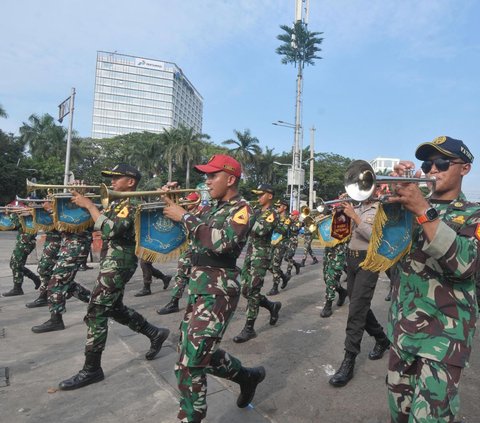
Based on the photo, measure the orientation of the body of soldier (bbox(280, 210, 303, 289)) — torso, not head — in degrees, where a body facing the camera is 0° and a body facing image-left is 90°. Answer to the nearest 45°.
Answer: approximately 45°

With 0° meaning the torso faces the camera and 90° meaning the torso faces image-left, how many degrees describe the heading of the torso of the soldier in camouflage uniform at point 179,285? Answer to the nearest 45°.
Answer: approximately 90°

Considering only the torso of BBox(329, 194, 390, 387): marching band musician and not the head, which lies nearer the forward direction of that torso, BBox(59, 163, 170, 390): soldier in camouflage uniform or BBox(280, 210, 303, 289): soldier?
the soldier in camouflage uniform

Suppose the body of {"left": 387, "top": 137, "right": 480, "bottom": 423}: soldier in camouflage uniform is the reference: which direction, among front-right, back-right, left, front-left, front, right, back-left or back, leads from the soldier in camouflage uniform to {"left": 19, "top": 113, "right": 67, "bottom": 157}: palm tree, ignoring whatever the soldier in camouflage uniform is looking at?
right

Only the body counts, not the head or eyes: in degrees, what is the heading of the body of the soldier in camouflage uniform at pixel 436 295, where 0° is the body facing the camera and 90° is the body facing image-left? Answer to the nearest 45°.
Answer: approximately 45°

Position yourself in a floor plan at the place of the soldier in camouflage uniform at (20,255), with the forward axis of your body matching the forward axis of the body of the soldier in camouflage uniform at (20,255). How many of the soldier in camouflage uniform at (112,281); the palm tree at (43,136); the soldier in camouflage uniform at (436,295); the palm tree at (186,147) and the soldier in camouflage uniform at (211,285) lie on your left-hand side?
3

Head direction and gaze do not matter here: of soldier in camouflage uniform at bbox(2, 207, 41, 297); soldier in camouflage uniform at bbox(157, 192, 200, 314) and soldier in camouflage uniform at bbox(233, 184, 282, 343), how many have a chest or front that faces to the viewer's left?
3

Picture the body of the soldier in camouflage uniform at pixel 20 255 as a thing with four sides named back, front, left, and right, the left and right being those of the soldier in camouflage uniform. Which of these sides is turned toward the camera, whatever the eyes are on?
left

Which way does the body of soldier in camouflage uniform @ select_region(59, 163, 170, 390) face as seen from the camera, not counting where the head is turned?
to the viewer's left

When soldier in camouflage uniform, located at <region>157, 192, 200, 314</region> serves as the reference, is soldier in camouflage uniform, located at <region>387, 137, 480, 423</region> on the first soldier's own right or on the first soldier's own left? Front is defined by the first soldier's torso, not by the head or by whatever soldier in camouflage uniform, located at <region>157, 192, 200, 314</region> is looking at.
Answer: on the first soldier's own left

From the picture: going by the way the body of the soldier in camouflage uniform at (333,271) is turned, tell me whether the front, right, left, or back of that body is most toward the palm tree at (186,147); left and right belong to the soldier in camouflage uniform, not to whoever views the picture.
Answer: right

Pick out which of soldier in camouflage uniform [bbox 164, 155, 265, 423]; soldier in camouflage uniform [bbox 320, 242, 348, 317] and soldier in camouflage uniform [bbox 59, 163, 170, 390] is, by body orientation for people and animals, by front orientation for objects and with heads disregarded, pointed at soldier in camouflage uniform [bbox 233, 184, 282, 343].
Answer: soldier in camouflage uniform [bbox 320, 242, 348, 317]

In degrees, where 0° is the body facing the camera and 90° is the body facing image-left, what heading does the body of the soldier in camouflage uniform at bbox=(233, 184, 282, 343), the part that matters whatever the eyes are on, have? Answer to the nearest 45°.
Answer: approximately 90°
